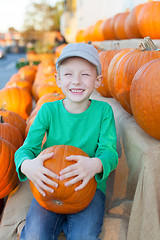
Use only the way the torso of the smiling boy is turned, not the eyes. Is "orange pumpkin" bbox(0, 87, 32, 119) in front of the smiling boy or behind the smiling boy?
behind

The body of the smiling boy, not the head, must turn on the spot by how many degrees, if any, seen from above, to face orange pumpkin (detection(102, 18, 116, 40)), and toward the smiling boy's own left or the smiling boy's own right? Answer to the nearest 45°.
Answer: approximately 180°

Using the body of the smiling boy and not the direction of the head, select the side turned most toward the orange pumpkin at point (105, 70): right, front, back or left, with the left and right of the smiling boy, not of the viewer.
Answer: back

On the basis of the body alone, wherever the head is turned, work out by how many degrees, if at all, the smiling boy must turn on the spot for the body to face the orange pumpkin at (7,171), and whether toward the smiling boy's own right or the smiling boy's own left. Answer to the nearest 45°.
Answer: approximately 135° to the smiling boy's own right

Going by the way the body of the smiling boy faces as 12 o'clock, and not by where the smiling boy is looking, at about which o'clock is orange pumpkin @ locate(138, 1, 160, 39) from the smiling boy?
The orange pumpkin is roughly at 7 o'clock from the smiling boy.

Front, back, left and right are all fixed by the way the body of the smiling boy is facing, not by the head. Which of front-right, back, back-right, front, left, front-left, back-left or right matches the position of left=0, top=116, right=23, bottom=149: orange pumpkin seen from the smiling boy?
back-right

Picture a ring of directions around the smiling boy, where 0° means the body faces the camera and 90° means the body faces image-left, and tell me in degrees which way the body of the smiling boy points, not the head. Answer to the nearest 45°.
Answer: approximately 0°

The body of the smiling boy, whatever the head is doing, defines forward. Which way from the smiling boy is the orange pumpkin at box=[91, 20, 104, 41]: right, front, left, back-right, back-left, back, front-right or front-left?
back

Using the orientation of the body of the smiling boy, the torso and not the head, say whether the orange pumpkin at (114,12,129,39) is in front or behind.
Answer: behind

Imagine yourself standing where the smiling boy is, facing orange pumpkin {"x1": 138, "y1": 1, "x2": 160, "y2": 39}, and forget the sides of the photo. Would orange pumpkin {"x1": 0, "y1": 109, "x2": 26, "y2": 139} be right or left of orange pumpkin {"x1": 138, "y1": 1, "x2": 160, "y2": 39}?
left

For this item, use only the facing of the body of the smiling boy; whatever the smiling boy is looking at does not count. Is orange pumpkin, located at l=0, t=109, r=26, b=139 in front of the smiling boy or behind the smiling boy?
behind
